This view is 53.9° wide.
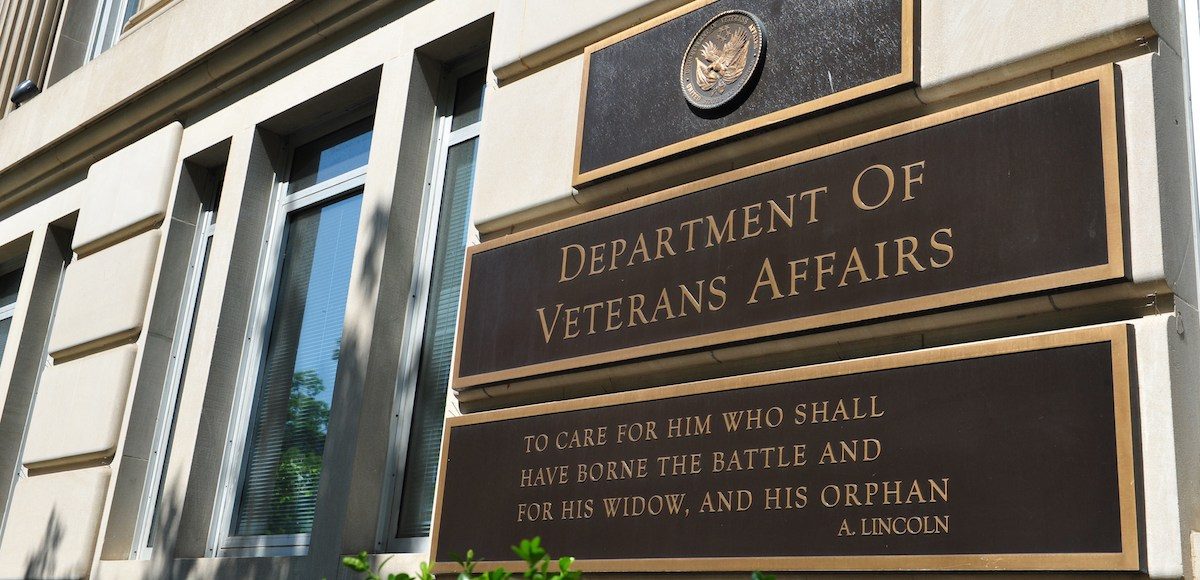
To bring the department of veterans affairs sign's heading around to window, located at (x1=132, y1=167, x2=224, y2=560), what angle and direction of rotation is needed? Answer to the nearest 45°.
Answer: approximately 90° to its right

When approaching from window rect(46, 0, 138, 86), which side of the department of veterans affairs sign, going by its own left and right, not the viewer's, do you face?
right

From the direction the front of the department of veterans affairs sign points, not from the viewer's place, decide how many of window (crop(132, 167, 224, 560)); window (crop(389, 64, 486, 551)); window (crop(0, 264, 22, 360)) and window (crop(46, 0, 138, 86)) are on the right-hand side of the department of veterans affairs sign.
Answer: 4

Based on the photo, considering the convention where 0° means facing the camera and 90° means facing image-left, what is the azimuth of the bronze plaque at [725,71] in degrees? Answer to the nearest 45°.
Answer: approximately 45°

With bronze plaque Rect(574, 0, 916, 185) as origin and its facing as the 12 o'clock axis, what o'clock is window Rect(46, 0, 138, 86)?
The window is roughly at 3 o'clock from the bronze plaque.

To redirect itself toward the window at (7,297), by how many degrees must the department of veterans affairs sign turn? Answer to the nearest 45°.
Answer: approximately 90° to its right

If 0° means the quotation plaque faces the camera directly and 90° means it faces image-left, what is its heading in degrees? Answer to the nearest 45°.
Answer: approximately 45°

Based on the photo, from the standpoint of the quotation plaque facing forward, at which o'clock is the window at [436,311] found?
The window is roughly at 3 o'clock from the quotation plaque.

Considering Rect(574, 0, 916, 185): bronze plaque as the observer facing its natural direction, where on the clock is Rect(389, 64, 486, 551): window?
The window is roughly at 3 o'clock from the bronze plaque.

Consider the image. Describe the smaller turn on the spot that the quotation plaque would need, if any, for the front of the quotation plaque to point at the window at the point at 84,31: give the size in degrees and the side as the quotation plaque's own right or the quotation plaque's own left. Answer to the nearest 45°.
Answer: approximately 90° to the quotation plaque's own right

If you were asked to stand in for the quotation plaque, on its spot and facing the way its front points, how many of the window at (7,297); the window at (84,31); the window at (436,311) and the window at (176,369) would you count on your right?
4

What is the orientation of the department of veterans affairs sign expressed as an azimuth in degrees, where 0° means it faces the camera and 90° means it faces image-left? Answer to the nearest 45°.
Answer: approximately 45°

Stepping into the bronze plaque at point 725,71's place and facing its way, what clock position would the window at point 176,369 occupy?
The window is roughly at 3 o'clock from the bronze plaque.
